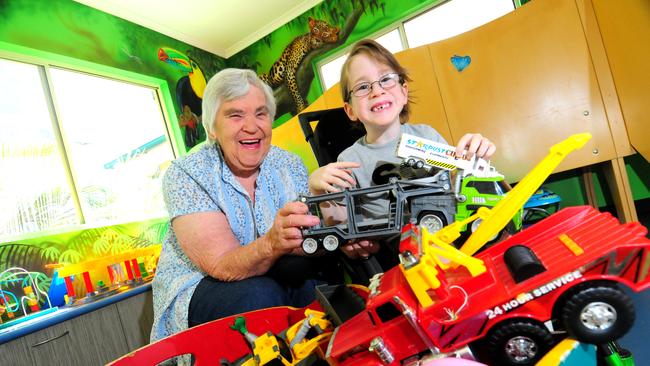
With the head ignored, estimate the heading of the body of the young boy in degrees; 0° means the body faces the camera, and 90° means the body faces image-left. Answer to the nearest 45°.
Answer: approximately 0°

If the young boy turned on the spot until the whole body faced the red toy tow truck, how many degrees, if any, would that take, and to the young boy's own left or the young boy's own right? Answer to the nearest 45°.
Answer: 0° — they already face it

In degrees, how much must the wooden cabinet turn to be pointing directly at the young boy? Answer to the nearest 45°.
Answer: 0° — it already faces them

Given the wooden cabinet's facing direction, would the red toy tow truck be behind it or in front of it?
in front

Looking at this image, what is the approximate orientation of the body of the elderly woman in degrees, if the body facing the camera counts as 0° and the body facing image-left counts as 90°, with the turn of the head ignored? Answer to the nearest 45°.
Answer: approximately 315°

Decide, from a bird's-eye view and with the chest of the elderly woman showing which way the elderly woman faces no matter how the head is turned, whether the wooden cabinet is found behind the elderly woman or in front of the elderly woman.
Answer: behind
